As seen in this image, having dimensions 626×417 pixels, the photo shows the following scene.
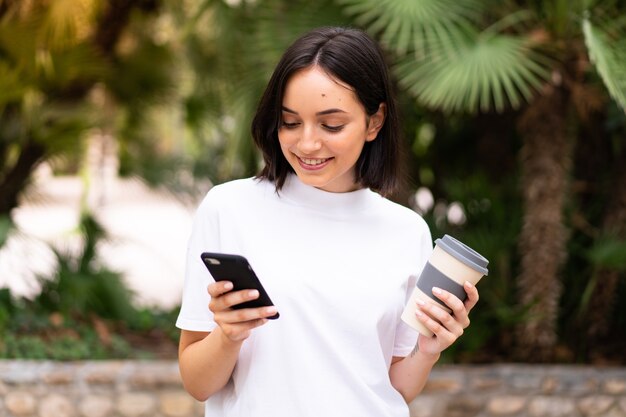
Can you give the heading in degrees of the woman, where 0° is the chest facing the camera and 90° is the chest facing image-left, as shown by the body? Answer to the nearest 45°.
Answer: approximately 0°
